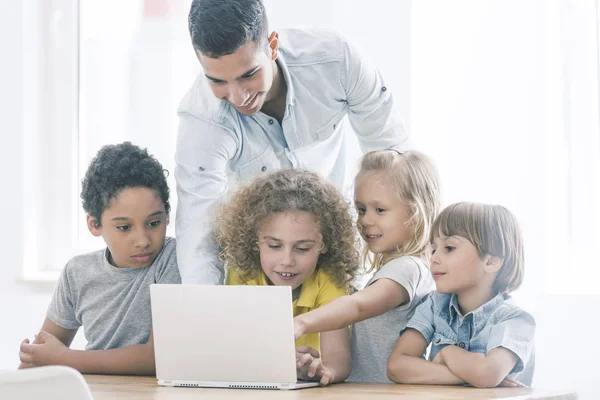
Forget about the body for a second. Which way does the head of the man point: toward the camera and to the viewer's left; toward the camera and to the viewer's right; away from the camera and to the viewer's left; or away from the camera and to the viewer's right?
toward the camera and to the viewer's left

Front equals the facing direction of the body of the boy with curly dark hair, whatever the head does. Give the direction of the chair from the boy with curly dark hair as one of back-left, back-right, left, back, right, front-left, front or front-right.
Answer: front-right

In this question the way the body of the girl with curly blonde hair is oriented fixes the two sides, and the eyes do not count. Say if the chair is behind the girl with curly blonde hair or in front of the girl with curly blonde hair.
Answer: in front

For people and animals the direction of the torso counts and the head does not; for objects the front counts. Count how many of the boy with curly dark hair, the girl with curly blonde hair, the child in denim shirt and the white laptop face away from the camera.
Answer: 1

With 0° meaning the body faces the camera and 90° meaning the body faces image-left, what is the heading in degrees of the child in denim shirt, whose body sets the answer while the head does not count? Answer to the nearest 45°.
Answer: approximately 45°

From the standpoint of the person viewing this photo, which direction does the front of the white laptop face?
facing away from the viewer

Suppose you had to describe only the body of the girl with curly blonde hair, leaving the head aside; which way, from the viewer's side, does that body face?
toward the camera

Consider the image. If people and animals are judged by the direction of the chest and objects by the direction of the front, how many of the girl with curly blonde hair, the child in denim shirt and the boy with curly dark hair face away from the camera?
0

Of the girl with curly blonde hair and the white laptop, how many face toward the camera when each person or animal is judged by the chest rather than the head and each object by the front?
1
